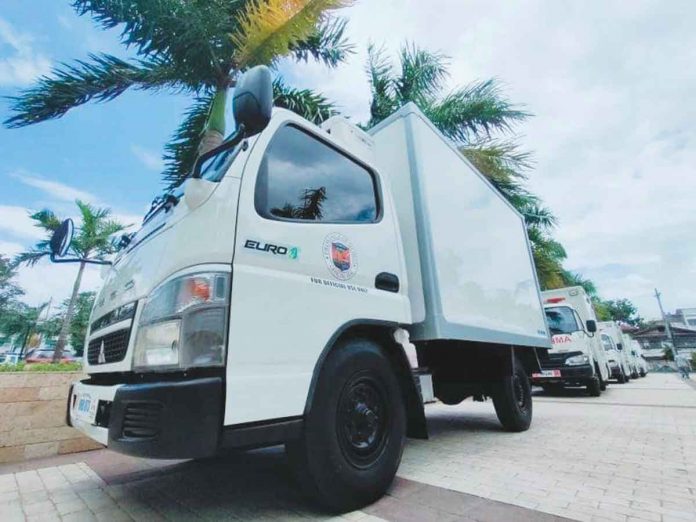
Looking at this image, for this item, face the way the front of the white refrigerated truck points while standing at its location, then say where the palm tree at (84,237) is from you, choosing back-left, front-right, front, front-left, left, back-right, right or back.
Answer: right

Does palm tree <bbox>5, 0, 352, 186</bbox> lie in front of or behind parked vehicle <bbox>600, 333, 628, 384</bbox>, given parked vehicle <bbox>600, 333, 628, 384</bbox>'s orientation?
in front

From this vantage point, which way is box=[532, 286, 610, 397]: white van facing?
toward the camera

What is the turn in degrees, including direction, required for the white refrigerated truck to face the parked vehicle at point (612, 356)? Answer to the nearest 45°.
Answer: approximately 180°

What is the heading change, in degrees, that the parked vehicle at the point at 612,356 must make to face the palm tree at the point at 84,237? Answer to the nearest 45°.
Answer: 0° — it already faces it

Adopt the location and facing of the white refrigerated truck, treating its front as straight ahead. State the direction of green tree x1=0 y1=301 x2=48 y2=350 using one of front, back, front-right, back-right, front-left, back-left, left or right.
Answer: right

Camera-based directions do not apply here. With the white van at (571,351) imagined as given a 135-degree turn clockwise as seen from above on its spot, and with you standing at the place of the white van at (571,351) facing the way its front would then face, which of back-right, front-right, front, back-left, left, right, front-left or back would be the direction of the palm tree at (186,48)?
left

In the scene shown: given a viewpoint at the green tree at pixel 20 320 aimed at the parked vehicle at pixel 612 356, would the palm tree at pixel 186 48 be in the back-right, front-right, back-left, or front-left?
front-right

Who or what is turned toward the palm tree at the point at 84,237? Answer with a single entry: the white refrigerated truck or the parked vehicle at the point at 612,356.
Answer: the parked vehicle

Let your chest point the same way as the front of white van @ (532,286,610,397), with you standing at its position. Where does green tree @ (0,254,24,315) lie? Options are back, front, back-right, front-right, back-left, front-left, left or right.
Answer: right

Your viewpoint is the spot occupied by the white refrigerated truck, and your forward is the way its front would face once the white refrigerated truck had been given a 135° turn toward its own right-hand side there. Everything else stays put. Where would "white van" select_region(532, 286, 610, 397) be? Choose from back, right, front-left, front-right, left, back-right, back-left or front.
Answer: front-right

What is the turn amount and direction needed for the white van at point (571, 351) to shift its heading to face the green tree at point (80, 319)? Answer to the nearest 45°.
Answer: approximately 90° to its right

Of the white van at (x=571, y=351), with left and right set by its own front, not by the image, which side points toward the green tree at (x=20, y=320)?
right

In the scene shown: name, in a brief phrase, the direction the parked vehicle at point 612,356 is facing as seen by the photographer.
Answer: facing the viewer and to the left of the viewer

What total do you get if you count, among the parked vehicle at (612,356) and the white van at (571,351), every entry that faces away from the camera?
0

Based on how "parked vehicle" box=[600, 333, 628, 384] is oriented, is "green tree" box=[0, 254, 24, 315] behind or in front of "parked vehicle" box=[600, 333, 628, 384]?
in front

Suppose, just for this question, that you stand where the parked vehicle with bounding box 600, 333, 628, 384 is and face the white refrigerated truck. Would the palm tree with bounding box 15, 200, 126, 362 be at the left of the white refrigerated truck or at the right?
right
